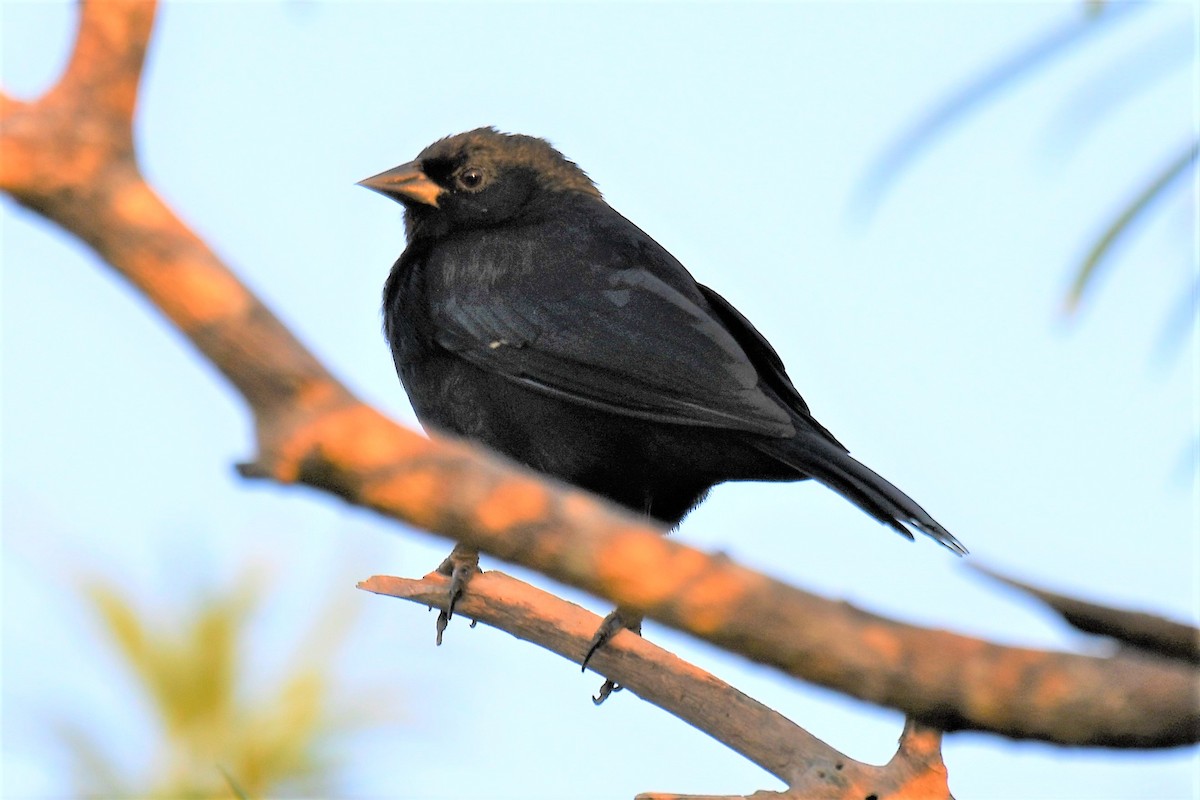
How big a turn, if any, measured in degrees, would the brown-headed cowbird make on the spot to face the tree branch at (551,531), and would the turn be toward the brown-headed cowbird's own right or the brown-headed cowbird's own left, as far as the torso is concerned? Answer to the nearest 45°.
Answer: approximately 90° to the brown-headed cowbird's own left

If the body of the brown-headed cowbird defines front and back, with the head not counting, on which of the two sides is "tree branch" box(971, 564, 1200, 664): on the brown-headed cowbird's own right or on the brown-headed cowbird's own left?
on the brown-headed cowbird's own left

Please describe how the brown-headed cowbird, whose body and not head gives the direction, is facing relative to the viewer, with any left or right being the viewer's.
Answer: facing to the left of the viewer
